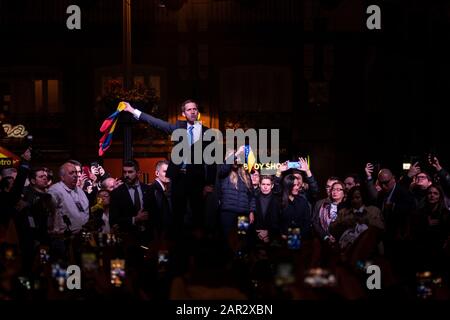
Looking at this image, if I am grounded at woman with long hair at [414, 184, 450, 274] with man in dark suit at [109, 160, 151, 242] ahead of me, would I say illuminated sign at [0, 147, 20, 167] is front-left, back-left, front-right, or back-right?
front-right

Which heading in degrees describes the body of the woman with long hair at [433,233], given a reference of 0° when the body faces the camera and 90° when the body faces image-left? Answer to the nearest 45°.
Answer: approximately 45°

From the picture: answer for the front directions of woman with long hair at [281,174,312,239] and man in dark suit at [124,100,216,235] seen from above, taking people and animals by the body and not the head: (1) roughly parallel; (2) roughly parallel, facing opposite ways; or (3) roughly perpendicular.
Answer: roughly parallel

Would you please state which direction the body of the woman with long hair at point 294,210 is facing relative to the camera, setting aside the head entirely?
toward the camera

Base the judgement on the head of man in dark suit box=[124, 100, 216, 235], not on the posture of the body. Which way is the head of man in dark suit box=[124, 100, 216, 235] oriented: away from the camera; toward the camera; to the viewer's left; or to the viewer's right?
toward the camera

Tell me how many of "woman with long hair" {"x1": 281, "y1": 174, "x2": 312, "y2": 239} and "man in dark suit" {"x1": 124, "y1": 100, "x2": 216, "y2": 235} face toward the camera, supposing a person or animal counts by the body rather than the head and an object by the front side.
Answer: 2

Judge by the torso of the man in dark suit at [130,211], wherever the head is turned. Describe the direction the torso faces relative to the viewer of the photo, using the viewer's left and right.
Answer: facing the viewer and to the right of the viewer

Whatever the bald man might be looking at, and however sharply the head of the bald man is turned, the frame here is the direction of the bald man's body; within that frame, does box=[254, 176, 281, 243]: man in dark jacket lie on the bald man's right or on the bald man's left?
on the bald man's left

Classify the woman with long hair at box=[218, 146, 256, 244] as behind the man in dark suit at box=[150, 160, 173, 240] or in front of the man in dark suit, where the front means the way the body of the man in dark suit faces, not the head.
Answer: in front

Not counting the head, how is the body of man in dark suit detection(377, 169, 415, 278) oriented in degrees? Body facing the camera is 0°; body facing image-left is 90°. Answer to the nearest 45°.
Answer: approximately 45°

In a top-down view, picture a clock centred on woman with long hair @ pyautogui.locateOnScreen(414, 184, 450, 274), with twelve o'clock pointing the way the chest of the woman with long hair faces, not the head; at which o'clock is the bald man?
The bald man is roughly at 1 o'clock from the woman with long hair.

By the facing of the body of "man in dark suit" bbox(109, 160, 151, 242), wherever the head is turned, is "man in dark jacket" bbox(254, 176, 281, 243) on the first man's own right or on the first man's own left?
on the first man's own left

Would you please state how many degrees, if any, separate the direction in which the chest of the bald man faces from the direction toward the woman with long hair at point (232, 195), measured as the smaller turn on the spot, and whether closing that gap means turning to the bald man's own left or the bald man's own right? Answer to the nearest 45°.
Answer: approximately 45° to the bald man's own left
